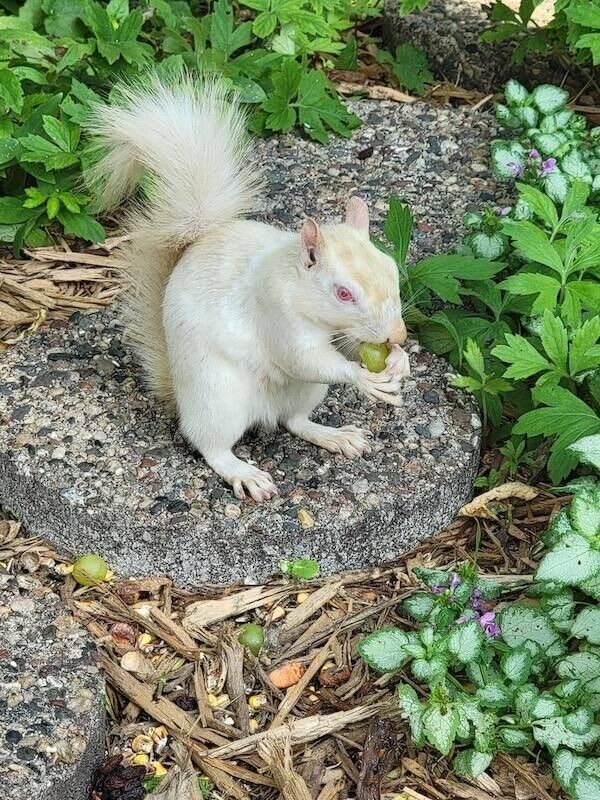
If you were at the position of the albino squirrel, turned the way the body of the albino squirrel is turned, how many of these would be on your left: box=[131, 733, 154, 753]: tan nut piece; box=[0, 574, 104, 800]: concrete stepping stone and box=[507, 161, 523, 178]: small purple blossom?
1

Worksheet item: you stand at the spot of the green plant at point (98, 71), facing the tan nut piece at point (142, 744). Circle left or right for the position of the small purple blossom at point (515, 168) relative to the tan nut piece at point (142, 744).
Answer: left

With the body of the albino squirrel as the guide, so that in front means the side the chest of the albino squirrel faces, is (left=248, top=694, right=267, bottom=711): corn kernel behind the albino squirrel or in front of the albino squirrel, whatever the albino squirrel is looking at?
in front

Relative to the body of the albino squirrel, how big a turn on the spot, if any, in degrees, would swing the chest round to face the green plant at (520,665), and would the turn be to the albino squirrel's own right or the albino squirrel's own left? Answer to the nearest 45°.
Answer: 0° — it already faces it

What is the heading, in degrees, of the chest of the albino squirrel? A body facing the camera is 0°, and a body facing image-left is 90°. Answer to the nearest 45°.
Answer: approximately 315°
